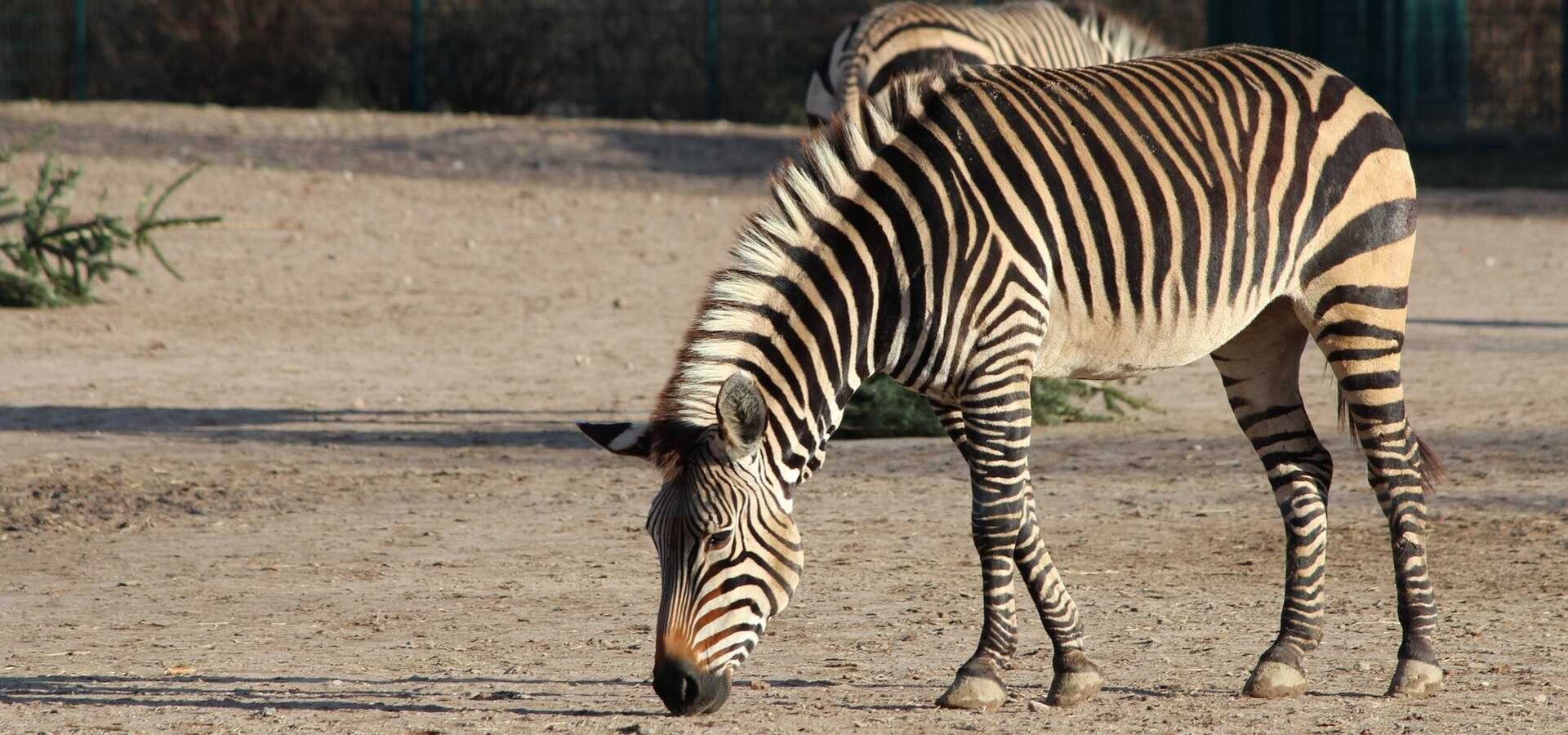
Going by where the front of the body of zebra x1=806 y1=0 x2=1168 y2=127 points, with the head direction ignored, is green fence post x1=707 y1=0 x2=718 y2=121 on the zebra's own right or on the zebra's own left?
on the zebra's own left

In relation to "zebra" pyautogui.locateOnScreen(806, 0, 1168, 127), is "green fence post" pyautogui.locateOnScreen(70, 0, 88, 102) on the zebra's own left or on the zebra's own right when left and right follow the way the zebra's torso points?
on the zebra's own left

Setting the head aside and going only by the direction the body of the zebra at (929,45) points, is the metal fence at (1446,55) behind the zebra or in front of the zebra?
in front

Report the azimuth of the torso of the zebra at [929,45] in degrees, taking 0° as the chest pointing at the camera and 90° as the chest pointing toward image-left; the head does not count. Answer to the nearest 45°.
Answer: approximately 225°

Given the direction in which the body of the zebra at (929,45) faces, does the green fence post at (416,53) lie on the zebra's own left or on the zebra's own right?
on the zebra's own left

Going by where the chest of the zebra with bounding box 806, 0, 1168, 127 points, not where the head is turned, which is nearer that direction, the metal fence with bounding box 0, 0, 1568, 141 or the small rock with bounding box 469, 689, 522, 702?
the metal fence

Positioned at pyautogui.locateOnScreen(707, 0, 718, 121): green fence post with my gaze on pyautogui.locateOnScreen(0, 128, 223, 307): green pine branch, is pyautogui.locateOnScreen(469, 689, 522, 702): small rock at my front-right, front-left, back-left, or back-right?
front-left
